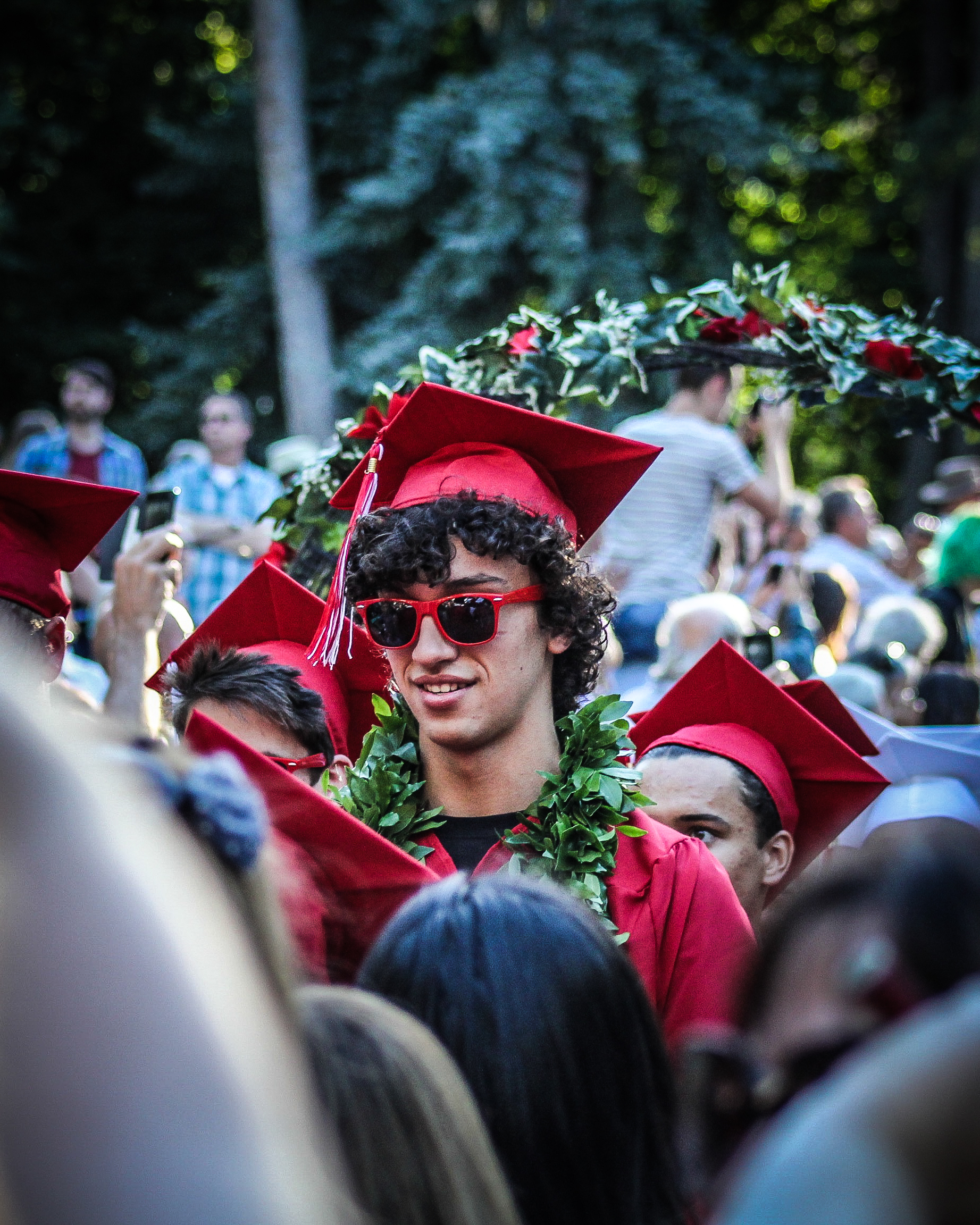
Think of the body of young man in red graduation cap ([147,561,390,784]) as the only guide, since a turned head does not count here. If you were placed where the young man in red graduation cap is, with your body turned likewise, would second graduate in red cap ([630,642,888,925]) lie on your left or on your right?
on your left

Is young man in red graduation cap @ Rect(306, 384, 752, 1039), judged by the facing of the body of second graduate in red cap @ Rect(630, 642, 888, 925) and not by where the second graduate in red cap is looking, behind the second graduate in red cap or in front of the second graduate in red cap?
in front

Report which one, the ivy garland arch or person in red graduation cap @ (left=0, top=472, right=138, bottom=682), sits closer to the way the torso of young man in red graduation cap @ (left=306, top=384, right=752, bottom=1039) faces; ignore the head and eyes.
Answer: the person in red graduation cap

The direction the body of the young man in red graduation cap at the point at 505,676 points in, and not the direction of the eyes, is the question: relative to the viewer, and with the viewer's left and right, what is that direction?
facing the viewer and to the left of the viewer

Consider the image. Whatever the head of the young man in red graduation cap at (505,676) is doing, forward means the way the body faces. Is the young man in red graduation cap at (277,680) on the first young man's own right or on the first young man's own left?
on the first young man's own right

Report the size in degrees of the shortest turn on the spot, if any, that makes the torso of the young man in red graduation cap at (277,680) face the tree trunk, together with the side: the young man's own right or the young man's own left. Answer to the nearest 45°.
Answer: approximately 135° to the young man's own right

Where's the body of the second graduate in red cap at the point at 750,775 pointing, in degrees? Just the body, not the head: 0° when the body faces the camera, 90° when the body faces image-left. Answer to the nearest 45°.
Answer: approximately 45°

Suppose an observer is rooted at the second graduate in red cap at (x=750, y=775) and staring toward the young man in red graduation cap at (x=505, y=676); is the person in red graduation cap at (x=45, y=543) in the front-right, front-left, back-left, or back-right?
front-right

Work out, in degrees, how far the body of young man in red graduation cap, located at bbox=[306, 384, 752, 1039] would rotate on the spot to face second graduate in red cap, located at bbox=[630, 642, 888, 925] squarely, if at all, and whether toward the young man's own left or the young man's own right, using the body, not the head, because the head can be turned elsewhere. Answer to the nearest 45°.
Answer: approximately 180°

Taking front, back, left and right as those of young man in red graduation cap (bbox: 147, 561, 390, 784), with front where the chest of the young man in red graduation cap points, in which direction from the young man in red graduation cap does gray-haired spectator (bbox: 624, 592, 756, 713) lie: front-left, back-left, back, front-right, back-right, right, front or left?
back

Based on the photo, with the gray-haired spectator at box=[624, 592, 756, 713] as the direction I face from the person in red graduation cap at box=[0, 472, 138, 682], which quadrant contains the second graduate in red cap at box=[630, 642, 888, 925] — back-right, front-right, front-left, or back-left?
front-right

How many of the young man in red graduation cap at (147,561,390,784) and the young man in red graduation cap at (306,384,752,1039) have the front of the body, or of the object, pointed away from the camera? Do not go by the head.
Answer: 0
